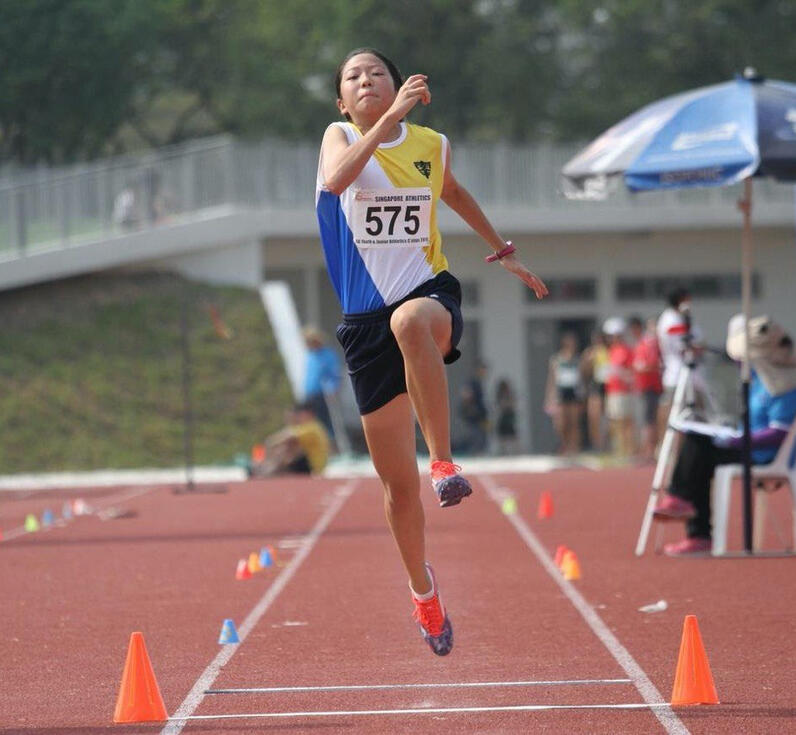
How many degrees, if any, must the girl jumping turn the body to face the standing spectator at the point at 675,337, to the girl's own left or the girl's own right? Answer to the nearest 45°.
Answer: approximately 180°

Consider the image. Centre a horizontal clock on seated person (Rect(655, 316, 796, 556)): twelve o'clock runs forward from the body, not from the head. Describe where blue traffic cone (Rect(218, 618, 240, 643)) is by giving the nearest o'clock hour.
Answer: The blue traffic cone is roughly at 10 o'clock from the seated person.

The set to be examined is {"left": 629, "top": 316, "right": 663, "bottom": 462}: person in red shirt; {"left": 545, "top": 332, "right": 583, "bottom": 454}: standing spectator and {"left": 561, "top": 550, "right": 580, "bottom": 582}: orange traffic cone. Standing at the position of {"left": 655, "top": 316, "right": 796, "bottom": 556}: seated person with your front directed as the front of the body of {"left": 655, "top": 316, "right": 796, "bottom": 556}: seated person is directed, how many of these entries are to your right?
2

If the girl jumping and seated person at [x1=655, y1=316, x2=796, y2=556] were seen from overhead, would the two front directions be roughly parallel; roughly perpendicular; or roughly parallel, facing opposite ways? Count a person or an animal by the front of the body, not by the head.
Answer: roughly perpendicular

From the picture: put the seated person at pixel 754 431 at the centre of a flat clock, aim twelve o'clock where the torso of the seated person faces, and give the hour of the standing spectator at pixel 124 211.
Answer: The standing spectator is roughly at 2 o'clock from the seated person.

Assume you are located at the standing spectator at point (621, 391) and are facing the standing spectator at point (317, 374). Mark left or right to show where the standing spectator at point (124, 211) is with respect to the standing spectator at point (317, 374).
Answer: right

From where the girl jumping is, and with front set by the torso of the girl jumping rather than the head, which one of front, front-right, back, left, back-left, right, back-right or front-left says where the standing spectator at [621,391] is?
back

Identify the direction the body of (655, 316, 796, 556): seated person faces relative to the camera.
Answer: to the viewer's left

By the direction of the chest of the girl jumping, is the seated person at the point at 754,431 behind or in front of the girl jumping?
behind

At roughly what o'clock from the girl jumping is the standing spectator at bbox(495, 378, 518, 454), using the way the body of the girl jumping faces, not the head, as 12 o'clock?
The standing spectator is roughly at 6 o'clock from the girl jumping.

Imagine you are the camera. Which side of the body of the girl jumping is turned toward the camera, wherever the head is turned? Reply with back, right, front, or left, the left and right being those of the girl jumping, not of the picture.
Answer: front

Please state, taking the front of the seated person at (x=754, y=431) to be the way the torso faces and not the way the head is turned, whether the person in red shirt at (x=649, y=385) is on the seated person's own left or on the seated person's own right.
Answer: on the seated person's own right

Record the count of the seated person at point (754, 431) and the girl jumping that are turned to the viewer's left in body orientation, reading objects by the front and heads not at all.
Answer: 1
